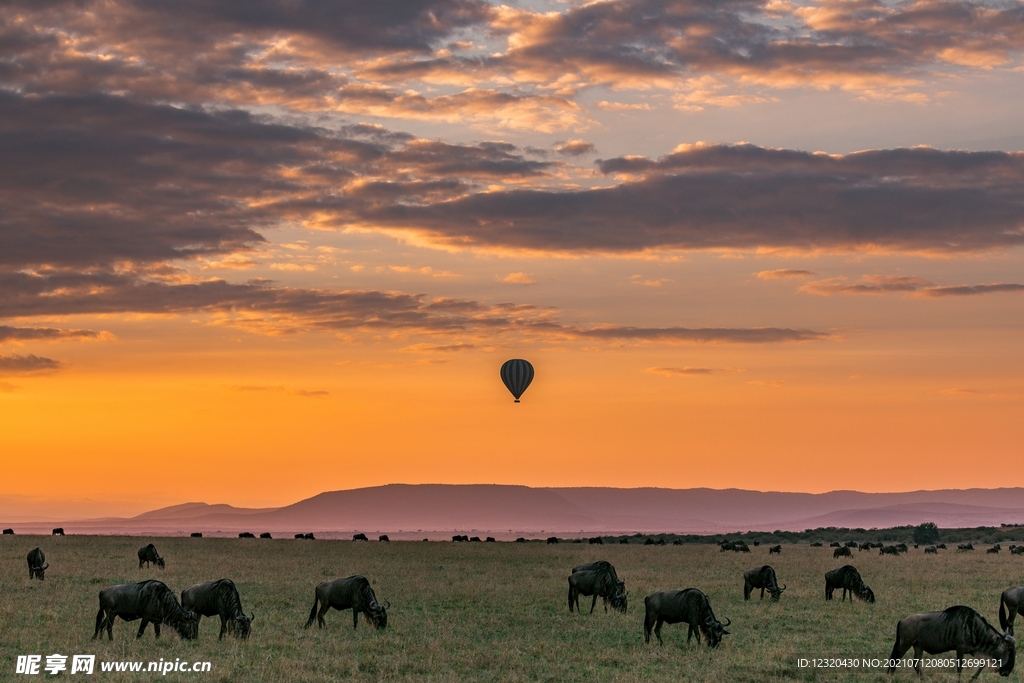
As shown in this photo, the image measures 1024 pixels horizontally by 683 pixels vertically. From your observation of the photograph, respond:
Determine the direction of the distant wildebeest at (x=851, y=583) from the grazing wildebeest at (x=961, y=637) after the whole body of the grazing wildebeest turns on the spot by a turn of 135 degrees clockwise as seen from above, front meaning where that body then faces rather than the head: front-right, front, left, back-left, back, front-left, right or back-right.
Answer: back-right

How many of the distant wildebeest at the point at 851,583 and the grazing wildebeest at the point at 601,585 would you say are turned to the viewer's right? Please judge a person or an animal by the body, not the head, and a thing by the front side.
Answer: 2

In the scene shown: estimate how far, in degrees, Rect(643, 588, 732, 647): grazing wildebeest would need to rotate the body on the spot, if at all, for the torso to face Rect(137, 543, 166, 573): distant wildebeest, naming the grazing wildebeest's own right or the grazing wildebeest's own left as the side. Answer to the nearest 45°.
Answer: approximately 135° to the grazing wildebeest's own left

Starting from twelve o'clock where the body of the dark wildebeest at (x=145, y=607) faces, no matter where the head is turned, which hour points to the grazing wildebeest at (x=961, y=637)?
The grazing wildebeest is roughly at 1 o'clock from the dark wildebeest.

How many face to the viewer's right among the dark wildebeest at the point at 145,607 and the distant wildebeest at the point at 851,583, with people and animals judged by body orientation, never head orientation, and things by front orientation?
2

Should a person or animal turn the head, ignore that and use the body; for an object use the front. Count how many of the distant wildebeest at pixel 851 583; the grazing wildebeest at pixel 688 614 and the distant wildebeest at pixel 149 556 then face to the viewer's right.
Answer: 3

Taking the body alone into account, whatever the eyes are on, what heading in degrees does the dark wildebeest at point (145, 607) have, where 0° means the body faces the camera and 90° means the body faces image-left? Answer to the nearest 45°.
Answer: approximately 270°

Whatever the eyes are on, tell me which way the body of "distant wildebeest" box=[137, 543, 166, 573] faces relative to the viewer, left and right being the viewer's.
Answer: facing to the right of the viewer

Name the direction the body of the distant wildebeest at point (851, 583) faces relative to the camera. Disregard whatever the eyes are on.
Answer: to the viewer's right

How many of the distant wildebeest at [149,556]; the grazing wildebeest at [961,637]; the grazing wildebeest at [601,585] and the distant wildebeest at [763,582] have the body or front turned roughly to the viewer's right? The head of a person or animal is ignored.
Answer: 4

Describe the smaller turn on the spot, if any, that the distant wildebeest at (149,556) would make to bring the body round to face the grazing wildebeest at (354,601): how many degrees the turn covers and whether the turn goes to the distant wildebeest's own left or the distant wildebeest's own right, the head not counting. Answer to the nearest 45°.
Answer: approximately 90° to the distant wildebeest's own right

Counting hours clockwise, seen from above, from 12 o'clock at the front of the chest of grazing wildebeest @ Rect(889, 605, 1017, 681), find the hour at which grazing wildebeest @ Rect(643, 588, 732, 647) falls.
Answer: grazing wildebeest @ Rect(643, 588, 732, 647) is roughly at 7 o'clock from grazing wildebeest @ Rect(889, 605, 1017, 681).

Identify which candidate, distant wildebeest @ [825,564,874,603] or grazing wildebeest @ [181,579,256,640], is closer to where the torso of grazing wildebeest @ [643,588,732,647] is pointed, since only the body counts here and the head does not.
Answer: the distant wildebeest

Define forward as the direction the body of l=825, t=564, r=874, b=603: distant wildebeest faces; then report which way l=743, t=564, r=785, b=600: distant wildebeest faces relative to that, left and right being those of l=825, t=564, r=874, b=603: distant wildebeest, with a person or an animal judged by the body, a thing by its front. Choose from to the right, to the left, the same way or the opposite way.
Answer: the same way

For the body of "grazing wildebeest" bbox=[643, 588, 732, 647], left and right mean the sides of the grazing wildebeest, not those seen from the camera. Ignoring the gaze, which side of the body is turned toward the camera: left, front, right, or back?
right

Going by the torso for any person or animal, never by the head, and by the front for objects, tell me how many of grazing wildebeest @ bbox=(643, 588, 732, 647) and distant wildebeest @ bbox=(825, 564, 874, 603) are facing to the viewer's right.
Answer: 2

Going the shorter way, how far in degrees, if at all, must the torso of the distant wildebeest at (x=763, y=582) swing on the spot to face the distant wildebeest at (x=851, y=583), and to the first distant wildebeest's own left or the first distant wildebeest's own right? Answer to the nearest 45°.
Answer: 0° — it already faces it

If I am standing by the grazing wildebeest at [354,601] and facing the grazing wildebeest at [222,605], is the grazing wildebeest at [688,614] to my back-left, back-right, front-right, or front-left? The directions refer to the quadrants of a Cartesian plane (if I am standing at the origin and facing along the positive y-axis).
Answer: back-left

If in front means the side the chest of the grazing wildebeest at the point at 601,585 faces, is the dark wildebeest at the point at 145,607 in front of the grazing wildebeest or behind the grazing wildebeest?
behind

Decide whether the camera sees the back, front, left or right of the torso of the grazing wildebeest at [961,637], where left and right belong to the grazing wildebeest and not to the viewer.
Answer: right
